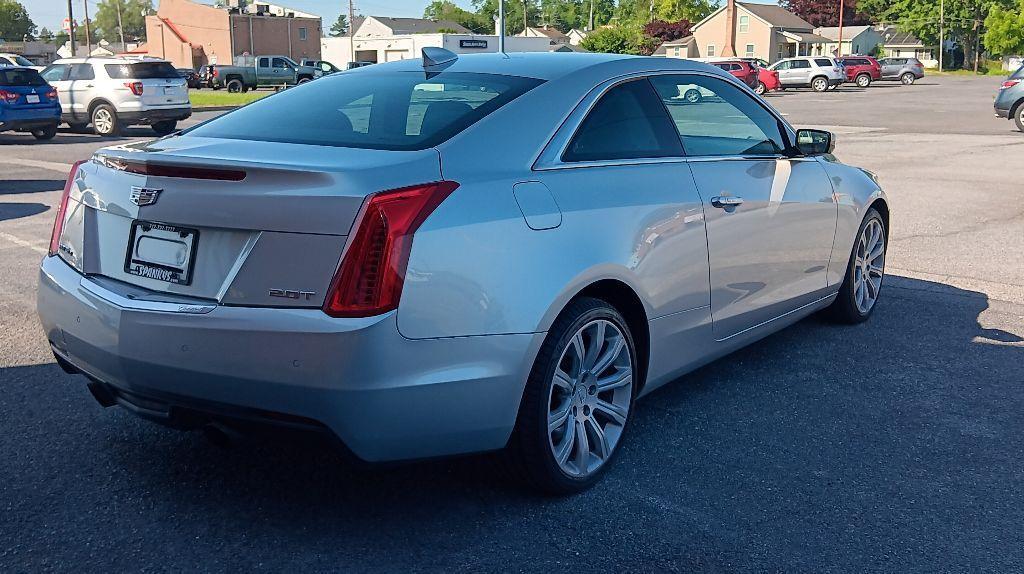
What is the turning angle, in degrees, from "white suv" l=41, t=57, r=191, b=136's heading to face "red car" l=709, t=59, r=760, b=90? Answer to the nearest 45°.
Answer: approximately 90° to its right

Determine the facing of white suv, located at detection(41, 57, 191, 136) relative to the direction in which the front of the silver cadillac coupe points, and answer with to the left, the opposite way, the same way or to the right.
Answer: to the left

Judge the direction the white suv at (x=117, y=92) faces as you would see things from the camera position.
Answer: facing away from the viewer and to the left of the viewer

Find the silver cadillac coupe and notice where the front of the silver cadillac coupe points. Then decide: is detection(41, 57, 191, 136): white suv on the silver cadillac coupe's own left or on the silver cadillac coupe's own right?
on the silver cadillac coupe's own left

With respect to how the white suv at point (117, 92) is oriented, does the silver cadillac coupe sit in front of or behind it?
behind

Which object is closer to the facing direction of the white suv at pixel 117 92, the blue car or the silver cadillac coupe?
the blue car

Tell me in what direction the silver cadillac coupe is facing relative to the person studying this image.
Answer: facing away from the viewer and to the right of the viewer

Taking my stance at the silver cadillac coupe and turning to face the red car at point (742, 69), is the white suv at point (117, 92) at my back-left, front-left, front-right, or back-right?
front-left

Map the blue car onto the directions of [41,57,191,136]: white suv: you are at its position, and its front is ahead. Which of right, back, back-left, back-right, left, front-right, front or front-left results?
left

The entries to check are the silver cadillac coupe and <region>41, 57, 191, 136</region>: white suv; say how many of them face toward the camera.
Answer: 0

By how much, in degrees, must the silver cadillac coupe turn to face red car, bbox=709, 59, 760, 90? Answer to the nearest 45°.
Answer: approximately 45° to its left

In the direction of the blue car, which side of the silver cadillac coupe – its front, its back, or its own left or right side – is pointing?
left
